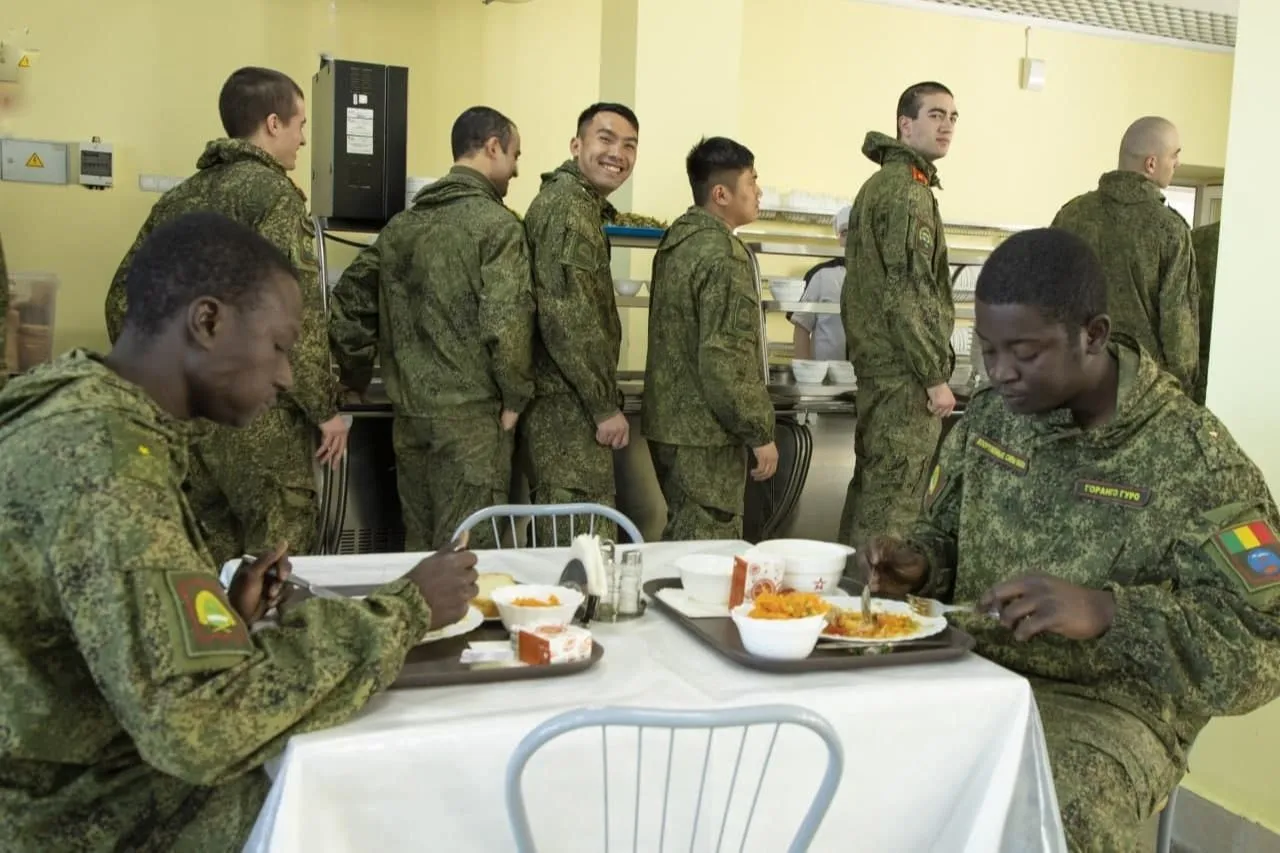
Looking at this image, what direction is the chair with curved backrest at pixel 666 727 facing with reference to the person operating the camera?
facing away from the viewer

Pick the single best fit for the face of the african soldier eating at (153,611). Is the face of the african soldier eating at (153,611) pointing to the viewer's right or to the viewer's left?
to the viewer's right

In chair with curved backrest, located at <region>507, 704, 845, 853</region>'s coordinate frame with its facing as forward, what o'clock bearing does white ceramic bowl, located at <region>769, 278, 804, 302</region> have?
The white ceramic bowl is roughly at 12 o'clock from the chair with curved backrest.

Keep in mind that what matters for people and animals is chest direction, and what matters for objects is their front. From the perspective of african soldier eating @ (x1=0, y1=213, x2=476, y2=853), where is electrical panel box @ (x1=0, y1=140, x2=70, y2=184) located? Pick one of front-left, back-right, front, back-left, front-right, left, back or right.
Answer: left

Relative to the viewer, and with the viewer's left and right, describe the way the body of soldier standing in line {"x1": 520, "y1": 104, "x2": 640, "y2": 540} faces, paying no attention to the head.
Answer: facing to the right of the viewer

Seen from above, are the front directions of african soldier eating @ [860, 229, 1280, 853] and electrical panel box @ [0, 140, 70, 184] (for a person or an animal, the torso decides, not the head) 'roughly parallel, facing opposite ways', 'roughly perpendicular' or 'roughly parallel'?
roughly perpendicular

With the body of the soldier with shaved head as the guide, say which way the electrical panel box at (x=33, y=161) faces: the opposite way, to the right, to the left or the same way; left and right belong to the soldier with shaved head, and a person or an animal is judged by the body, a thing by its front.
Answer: to the right

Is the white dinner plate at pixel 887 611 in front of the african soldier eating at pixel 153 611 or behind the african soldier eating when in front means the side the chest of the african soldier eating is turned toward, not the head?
in front

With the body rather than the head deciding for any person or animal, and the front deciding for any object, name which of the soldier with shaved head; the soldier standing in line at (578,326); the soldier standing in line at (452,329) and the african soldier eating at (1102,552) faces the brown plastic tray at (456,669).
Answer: the african soldier eating

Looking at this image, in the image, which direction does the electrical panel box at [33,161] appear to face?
toward the camera

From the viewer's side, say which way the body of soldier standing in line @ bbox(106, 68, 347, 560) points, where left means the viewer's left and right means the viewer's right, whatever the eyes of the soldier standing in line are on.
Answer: facing away from the viewer and to the right of the viewer
